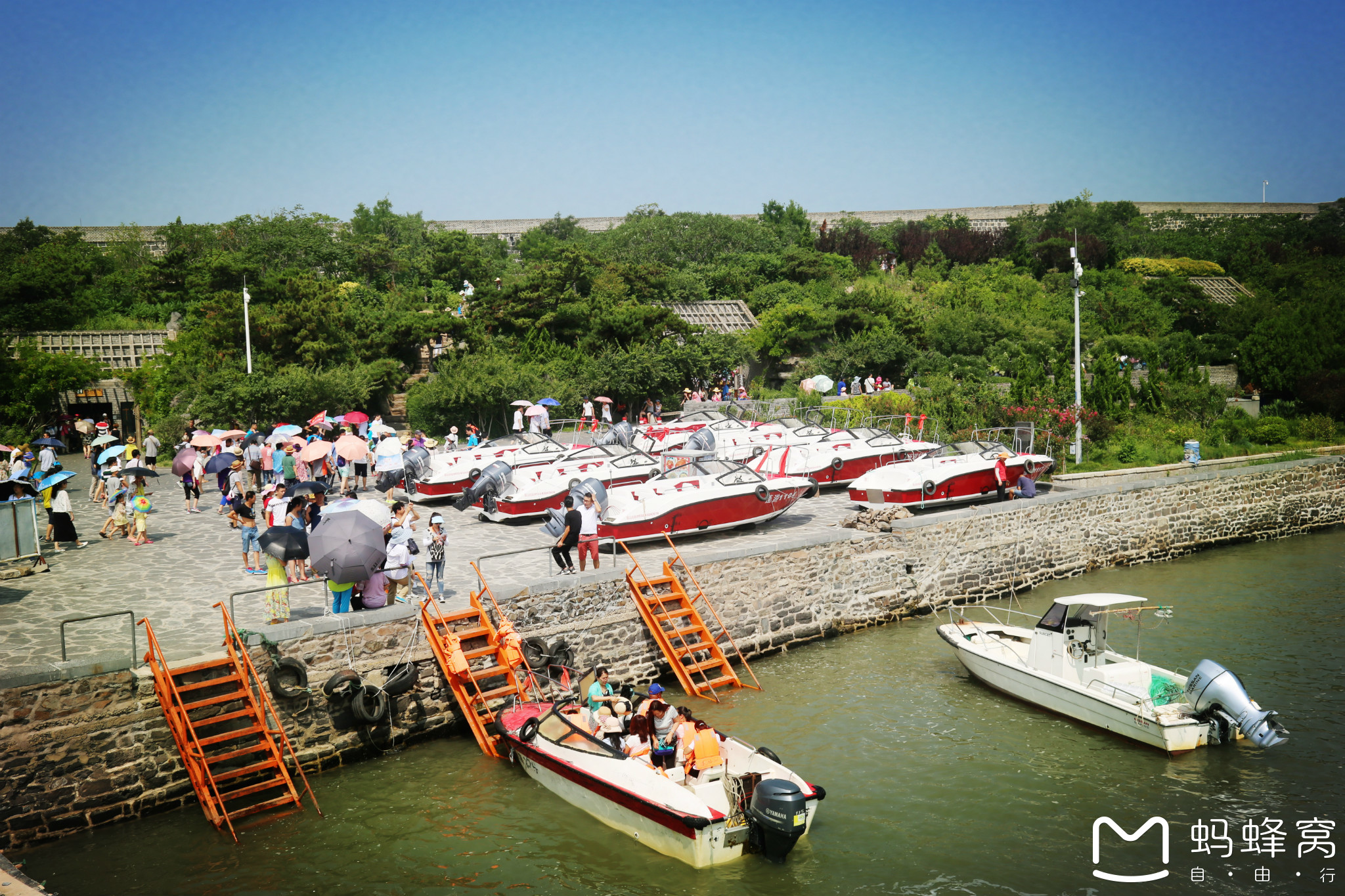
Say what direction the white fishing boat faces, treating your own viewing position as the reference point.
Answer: facing away from the viewer and to the left of the viewer

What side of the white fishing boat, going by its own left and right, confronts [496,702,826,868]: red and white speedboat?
left

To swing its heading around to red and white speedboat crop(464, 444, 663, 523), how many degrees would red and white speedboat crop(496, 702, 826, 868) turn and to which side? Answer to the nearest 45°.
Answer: approximately 45° to its right

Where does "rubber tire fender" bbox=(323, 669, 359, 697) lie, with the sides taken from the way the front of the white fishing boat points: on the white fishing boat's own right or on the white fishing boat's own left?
on the white fishing boat's own left

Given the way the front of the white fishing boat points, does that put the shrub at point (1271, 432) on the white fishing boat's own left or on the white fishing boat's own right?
on the white fishing boat's own right

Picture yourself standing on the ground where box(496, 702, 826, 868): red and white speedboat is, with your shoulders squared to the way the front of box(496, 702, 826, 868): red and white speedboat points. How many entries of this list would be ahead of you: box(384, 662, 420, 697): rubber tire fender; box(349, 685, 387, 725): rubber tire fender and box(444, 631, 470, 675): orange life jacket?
3

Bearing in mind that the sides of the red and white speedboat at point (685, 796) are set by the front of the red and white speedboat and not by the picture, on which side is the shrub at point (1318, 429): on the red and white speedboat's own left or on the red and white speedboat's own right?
on the red and white speedboat's own right

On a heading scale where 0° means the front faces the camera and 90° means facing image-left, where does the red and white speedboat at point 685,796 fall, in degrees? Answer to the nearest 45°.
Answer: approximately 135°
